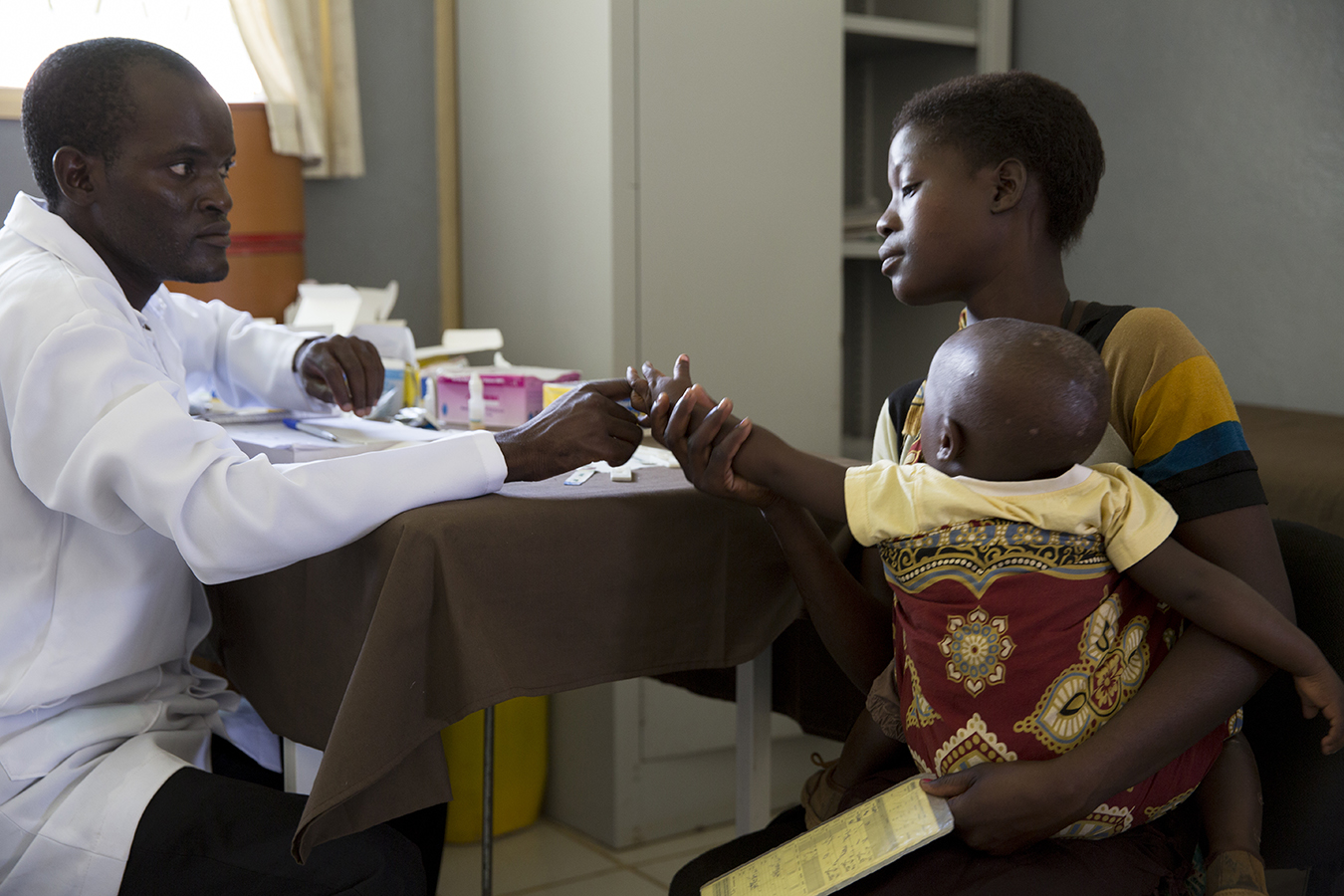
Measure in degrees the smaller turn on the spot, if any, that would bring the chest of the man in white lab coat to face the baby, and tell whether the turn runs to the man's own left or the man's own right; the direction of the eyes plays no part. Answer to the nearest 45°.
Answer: approximately 45° to the man's own right

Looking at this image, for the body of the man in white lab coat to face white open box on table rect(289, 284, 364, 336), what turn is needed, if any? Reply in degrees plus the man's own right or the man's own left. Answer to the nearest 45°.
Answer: approximately 90° to the man's own left

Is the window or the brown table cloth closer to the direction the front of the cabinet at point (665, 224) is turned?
the brown table cloth

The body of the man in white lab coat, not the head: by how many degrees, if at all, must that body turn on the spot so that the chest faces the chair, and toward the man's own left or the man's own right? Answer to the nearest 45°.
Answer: approximately 45° to the man's own right

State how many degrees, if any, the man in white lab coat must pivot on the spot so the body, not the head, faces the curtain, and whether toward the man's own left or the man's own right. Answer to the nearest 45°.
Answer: approximately 90° to the man's own left

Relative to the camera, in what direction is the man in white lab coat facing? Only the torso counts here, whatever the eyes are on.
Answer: to the viewer's right

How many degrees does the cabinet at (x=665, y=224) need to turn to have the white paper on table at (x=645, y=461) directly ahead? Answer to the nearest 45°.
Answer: approximately 45° to its right

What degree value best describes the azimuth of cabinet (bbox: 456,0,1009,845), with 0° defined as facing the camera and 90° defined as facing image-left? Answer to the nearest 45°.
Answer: approximately 315°
